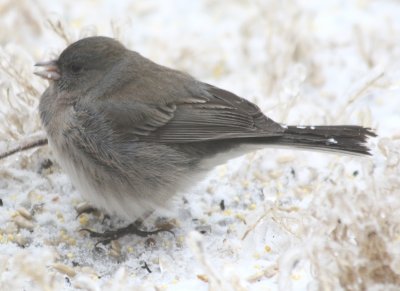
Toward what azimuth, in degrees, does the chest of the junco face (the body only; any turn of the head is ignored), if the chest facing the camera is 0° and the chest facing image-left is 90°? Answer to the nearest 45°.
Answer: approximately 90°

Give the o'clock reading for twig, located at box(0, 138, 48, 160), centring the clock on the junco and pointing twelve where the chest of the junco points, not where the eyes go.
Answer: The twig is roughly at 1 o'clock from the junco.
